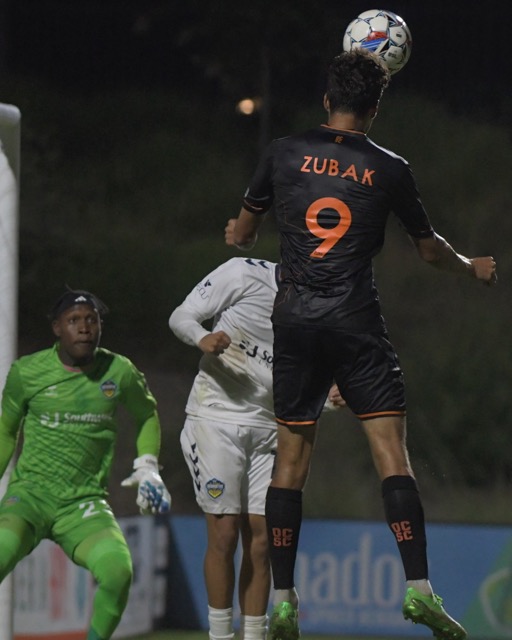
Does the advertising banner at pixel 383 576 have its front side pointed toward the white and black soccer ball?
yes

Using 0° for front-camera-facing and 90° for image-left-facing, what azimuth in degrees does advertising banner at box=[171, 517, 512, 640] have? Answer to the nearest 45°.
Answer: approximately 0°

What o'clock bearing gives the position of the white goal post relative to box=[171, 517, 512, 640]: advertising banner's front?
The white goal post is roughly at 1 o'clock from the advertising banner.
